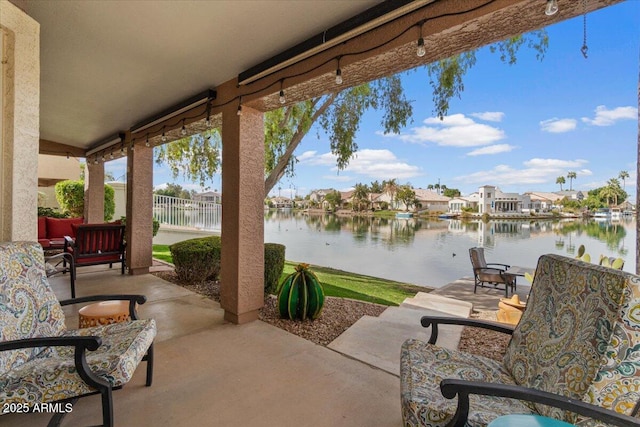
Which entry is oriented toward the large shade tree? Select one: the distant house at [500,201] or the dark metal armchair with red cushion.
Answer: the distant house

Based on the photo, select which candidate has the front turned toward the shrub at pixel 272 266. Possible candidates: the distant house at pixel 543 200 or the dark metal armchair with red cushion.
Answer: the distant house

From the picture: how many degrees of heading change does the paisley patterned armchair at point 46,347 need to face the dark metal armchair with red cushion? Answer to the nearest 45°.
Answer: approximately 135° to its left

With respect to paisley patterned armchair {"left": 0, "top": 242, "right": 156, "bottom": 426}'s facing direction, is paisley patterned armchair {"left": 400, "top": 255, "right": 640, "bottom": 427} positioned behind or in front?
in front

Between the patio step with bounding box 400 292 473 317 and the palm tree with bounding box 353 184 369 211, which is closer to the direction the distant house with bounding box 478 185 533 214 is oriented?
the patio step

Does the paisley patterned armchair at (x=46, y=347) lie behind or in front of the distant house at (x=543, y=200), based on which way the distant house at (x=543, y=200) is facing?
in front

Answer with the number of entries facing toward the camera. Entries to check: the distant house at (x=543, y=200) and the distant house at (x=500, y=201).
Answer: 2
